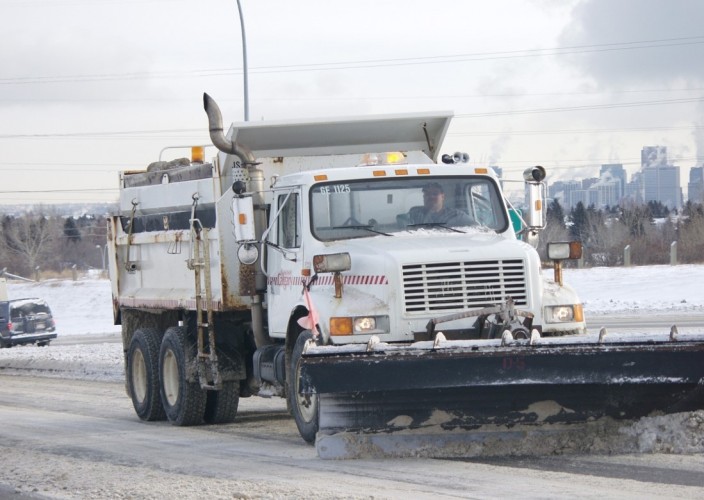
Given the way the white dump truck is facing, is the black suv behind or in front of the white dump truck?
behind

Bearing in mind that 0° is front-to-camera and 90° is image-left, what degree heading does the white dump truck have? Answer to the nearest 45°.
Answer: approximately 315°

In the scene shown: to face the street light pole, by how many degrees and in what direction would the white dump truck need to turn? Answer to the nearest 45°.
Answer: approximately 135° to its left
